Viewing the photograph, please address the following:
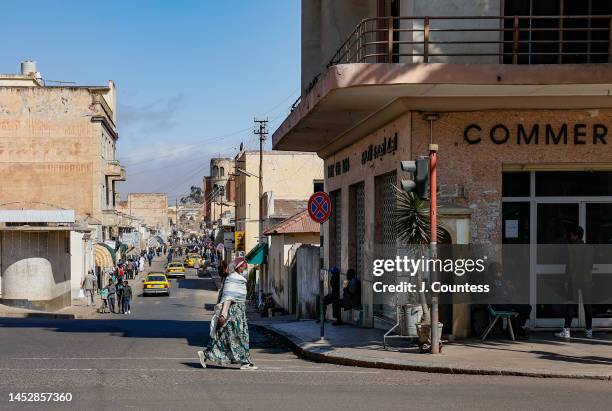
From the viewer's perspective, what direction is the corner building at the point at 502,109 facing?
toward the camera

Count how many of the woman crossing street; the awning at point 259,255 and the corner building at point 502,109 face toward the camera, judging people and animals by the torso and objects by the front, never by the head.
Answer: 1

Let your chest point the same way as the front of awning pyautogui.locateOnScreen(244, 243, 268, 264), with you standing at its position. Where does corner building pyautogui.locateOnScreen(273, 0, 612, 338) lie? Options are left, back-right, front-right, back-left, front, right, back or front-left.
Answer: left

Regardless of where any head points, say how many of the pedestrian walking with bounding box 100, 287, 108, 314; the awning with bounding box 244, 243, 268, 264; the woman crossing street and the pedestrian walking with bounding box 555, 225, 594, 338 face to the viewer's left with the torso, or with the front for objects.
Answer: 2

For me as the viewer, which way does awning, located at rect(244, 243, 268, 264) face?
facing to the left of the viewer

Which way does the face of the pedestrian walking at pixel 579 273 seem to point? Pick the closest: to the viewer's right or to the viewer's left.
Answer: to the viewer's left
